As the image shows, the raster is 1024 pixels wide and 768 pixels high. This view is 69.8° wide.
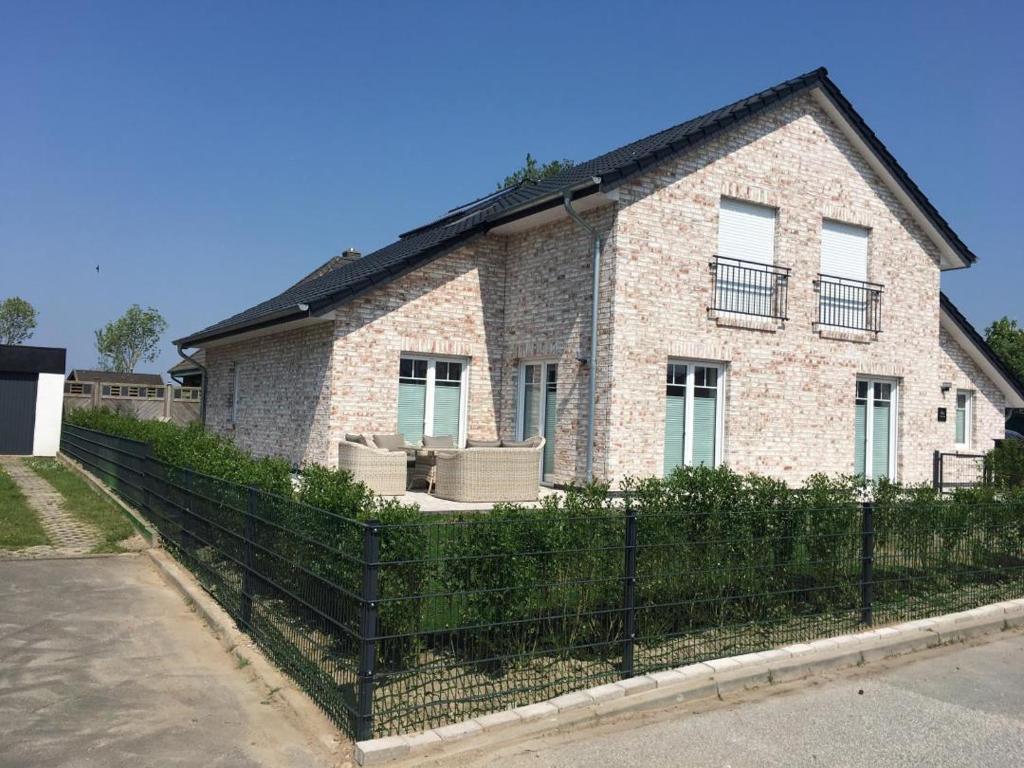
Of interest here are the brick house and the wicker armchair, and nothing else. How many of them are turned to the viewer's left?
0

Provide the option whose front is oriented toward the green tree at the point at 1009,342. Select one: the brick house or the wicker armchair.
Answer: the wicker armchair

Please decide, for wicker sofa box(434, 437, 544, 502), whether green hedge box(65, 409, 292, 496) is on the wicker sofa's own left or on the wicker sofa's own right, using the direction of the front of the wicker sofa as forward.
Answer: on the wicker sofa's own left

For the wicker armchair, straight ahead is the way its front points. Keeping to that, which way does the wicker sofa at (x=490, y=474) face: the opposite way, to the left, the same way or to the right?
to the left

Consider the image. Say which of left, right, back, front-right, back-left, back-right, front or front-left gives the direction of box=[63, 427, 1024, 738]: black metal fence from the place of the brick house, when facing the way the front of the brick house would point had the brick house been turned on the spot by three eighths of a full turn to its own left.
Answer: back

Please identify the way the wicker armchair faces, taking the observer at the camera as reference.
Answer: facing away from the viewer and to the right of the viewer

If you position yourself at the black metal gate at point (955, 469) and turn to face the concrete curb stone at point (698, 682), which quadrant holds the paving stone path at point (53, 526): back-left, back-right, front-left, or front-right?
front-right

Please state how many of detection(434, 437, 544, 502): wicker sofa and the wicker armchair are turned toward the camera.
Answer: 0

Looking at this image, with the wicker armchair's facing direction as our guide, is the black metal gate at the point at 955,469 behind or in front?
in front

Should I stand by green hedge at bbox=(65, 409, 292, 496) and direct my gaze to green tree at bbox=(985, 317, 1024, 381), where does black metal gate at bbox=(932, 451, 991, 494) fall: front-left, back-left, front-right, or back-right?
front-right

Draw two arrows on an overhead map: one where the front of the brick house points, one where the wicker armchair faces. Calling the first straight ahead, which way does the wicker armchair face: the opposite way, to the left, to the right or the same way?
to the left

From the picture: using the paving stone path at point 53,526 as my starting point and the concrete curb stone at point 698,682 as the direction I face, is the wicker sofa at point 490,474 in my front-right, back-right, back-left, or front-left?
front-left

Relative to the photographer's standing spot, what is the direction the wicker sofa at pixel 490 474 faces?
facing away from the viewer and to the left of the viewer

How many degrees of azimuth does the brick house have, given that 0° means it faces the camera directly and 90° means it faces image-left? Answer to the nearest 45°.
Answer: approximately 315°
